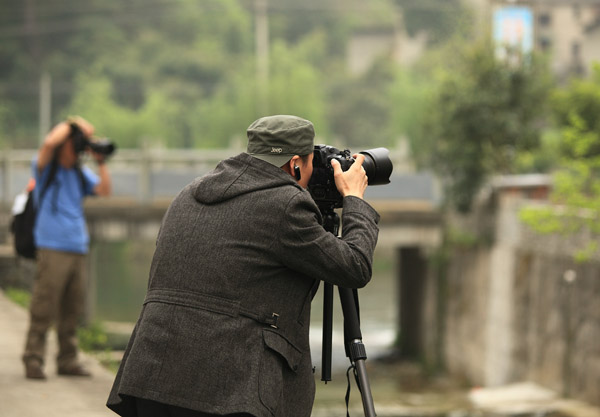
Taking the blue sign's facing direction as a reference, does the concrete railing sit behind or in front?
in front

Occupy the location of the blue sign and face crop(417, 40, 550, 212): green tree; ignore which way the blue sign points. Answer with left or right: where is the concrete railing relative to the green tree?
right

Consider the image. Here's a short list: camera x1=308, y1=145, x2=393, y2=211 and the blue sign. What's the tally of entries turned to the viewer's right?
1

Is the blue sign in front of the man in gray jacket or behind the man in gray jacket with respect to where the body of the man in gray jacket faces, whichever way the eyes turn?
in front

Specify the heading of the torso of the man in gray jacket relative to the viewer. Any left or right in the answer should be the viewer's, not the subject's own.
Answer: facing away from the viewer and to the right of the viewer

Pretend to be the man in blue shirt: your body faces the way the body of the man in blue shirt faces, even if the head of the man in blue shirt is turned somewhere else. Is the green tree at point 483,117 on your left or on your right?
on your left

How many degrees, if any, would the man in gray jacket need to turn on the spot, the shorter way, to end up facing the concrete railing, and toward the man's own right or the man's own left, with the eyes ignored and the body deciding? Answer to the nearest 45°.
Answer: approximately 45° to the man's own left

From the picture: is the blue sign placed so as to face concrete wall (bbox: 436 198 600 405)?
yes

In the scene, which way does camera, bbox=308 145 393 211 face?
to the viewer's right

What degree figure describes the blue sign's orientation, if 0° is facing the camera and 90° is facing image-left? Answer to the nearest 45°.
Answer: approximately 0°
